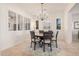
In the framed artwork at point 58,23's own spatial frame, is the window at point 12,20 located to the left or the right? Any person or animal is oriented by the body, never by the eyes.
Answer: on its right
